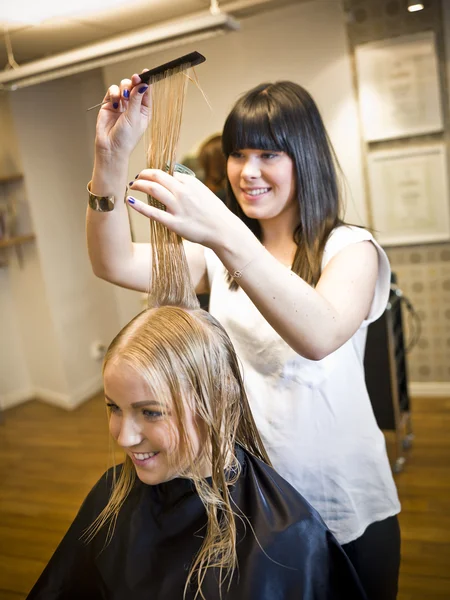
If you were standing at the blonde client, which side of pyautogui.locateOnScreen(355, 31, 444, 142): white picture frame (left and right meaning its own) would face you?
front

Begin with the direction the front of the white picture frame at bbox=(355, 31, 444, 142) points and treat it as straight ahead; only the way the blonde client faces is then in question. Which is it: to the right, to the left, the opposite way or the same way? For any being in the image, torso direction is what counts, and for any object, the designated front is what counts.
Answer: the same way

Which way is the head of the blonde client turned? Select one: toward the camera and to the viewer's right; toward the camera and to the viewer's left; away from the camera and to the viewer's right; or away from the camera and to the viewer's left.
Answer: toward the camera and to the viewer's left

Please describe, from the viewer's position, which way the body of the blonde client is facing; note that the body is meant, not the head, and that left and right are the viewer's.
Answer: facing the viewer and to the left of the viewer

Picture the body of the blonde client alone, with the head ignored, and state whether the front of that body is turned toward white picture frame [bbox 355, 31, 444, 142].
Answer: no

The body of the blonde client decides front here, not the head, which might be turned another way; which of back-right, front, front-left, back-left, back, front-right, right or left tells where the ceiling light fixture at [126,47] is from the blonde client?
back-right

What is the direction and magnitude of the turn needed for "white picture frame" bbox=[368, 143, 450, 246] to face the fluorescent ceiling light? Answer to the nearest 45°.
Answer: approximately 45° to its right

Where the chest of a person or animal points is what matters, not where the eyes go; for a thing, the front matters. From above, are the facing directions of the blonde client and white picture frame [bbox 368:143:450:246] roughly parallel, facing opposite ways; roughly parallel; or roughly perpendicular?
roughly parallel

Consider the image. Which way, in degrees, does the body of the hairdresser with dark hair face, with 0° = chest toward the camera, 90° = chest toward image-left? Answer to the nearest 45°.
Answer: approximately 45°

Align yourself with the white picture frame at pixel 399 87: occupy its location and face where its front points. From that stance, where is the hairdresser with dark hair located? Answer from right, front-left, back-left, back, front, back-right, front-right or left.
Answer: front

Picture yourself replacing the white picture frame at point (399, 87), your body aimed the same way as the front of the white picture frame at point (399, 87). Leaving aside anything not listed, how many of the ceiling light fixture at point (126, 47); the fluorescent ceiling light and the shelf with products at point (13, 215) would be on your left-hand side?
0

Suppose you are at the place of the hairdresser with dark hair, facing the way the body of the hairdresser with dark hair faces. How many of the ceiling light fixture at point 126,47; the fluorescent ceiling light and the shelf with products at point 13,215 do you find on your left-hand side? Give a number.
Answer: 0

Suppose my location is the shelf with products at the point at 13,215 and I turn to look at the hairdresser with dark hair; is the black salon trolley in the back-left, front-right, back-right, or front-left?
front-left

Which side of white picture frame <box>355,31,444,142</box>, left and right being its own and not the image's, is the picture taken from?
front

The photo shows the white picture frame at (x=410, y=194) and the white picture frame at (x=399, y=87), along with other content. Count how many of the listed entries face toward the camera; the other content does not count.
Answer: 2

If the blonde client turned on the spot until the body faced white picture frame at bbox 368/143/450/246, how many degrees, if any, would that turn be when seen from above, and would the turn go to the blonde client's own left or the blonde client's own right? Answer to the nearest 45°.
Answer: approximately 180°

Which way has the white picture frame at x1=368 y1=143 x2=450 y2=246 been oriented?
toward the camera
